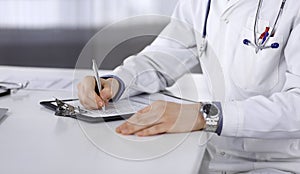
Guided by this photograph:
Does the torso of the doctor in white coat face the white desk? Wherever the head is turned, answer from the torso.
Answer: yes

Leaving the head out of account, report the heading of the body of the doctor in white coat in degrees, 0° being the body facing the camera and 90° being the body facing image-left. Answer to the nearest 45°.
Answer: approximately 45°
